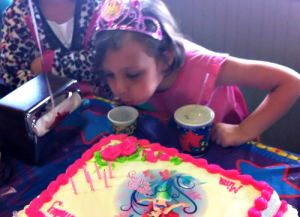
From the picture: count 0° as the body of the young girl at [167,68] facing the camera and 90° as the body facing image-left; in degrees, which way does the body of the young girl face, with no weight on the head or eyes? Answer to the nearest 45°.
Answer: approximately 45°
